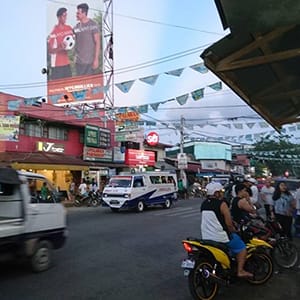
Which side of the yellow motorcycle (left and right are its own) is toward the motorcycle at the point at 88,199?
left

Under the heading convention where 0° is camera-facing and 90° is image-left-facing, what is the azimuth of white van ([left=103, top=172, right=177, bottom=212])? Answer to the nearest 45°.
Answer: approximately 45°

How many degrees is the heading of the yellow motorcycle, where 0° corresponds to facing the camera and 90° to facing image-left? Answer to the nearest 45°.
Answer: approximately 225°
